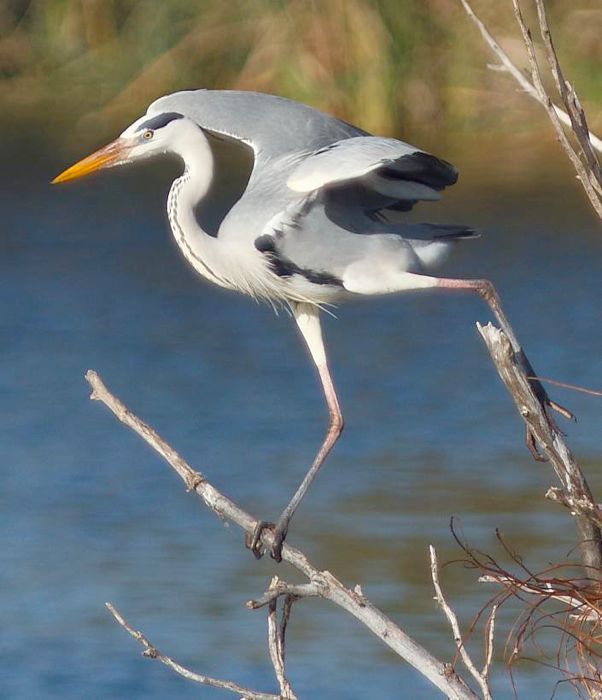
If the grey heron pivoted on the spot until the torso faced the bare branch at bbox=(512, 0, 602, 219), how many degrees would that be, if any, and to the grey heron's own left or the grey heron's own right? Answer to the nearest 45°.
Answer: approximately 135° to the grey heron's own left

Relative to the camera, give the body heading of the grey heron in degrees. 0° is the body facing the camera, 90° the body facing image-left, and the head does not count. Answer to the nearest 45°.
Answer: approximately 90°

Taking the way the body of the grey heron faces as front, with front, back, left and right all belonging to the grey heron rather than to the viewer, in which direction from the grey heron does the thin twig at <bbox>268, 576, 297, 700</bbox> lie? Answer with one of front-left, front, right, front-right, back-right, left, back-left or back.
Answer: left
